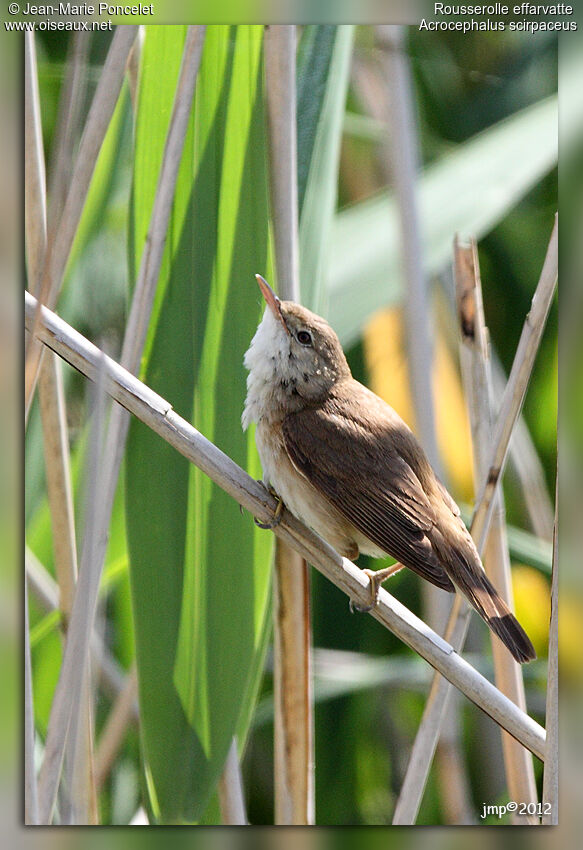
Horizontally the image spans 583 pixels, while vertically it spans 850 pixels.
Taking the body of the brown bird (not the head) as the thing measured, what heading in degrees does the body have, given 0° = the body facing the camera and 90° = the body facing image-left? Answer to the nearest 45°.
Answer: approximately 90°
